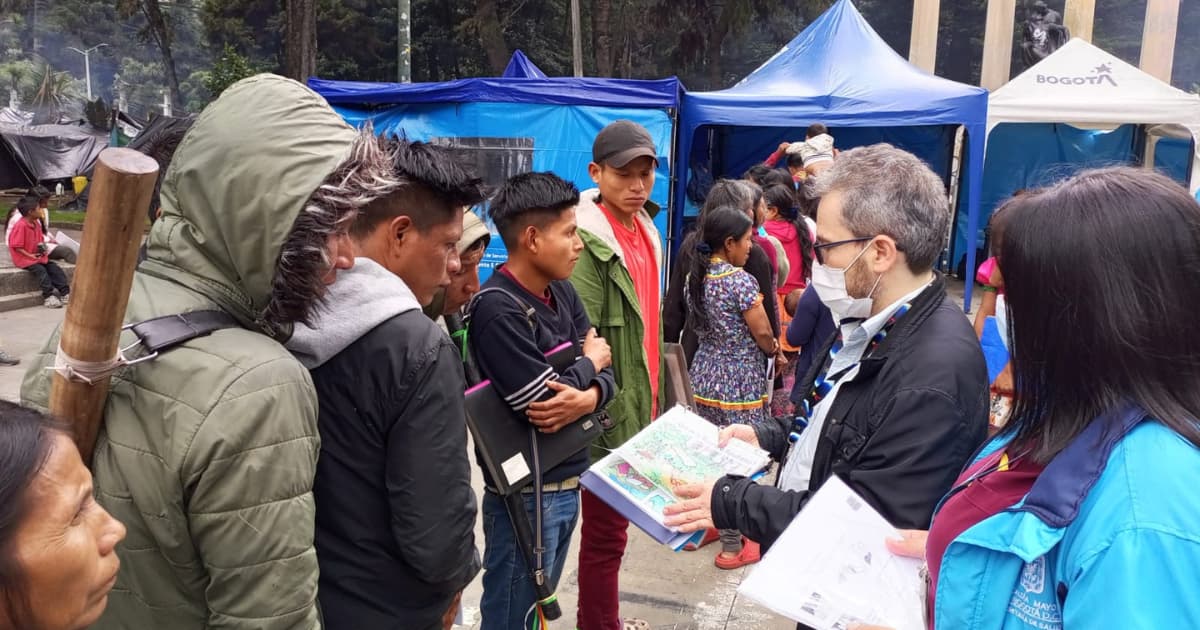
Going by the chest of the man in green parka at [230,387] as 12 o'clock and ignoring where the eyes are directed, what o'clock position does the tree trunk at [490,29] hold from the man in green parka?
The tree trunk is roughly at 11 o'clock from the man in green parka.

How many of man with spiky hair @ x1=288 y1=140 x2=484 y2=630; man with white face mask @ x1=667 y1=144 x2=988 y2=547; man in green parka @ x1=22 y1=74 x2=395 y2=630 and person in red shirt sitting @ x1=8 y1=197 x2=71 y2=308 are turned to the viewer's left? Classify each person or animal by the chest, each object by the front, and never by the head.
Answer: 1

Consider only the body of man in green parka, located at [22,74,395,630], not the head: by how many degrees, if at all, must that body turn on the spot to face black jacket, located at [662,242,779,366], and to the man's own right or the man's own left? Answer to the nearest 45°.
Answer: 0° — they already face it

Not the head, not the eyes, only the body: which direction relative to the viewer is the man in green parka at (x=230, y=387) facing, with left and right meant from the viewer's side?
facing away from the viewer and to the right of the viewer

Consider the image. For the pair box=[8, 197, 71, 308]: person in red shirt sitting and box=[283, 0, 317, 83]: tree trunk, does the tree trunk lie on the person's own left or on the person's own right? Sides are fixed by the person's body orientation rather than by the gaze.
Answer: on the person's own left

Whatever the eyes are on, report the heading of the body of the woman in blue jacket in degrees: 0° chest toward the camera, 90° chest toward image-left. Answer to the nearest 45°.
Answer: approximately 90°

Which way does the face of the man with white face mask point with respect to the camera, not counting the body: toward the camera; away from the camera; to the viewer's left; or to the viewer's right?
to the viewer's left

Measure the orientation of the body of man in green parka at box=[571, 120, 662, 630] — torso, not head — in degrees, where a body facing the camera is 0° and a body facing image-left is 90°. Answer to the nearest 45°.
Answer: approximately 315°

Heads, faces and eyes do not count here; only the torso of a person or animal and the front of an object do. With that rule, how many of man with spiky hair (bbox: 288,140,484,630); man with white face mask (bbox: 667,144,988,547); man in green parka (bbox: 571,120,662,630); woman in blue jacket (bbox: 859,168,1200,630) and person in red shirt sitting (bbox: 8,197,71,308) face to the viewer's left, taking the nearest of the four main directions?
2

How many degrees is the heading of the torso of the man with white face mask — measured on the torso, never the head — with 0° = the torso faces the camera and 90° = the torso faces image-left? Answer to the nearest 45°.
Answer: approximately 90°

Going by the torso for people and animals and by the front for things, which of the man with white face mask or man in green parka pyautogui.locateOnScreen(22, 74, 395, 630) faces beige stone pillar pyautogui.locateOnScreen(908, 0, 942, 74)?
the man in green parka

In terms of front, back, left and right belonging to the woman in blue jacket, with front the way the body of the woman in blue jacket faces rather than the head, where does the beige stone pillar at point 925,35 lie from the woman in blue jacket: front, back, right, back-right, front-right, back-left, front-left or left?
right

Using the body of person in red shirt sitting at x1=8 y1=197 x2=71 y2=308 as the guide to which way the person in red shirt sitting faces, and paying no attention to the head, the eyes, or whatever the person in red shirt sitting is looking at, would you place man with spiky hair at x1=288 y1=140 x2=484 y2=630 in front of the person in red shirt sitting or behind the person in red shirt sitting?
in front

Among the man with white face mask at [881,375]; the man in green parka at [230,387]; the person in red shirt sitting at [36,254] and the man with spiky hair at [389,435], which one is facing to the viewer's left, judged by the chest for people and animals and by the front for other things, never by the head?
the man with white face mask
